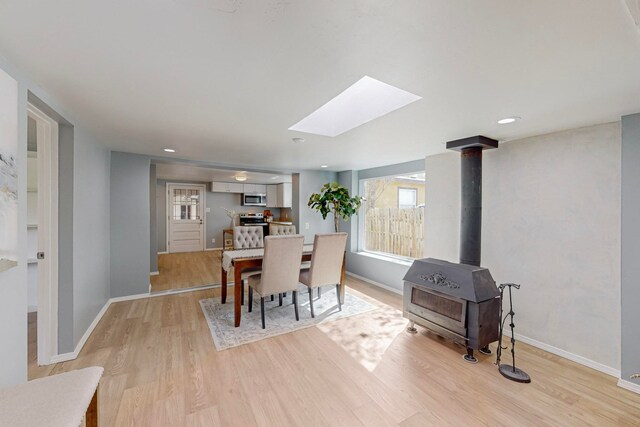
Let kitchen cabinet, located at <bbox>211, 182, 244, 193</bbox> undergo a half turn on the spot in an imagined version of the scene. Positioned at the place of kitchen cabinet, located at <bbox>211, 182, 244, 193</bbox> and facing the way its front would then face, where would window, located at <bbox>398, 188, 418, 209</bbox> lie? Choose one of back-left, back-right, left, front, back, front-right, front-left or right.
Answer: back-right

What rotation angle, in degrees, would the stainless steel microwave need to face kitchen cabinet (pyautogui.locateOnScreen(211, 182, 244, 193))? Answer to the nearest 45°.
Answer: approximately 90° to its right

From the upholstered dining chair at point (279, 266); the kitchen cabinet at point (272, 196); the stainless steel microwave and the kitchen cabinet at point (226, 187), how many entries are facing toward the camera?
3

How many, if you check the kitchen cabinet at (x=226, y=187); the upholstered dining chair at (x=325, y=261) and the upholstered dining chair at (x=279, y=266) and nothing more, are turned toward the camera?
1

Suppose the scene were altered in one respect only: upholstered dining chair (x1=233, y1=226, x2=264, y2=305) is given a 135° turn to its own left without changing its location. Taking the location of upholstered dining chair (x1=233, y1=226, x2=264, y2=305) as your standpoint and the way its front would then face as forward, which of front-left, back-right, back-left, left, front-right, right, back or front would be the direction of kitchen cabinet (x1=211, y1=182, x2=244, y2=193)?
front

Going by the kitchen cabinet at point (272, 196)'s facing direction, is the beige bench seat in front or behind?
in front

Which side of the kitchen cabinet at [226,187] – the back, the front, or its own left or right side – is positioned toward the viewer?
front

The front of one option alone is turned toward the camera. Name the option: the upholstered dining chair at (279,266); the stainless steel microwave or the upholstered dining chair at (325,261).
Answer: the stainless steel microwave

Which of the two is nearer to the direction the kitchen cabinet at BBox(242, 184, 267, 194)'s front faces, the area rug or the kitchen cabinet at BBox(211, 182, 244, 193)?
the area rug

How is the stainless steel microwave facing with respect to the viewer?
toward the camera

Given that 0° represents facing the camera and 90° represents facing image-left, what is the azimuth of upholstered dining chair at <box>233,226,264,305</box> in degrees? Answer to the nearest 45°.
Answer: approximately 315°

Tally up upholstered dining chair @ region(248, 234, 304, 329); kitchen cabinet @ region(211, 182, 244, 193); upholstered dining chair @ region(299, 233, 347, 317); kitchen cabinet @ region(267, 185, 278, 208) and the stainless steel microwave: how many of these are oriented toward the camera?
3

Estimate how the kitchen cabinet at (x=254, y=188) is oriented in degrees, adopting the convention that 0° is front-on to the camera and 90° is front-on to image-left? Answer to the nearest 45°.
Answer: approximately 0°

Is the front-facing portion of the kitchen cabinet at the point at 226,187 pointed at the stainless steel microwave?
no

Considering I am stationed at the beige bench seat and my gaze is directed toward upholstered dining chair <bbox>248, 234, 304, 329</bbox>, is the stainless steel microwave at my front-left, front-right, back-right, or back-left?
front-left

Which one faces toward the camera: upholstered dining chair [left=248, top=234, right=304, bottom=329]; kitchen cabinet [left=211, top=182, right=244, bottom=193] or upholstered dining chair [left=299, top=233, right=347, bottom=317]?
the kitchen cabinet

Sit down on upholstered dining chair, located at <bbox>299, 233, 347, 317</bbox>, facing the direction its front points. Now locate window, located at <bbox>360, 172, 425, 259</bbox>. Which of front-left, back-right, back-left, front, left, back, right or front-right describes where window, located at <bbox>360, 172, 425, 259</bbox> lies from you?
right

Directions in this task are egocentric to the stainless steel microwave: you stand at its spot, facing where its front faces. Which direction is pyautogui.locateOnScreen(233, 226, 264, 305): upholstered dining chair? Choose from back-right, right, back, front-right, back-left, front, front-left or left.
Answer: front

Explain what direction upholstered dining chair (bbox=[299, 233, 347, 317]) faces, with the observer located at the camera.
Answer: facing away from the viewer and to the left of the viewer

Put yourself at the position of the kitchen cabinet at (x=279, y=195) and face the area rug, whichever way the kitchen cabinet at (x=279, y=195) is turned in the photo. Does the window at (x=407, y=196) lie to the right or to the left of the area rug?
left

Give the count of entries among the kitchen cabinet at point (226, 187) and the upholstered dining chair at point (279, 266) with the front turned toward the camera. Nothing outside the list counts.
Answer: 1
